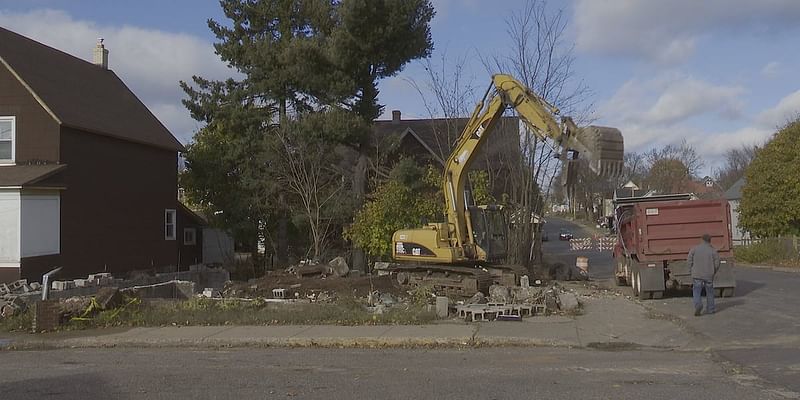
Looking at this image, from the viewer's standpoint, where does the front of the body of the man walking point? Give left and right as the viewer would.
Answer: facing away from the viewer

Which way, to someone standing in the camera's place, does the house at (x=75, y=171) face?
facing the viewer and to the left of the viewer

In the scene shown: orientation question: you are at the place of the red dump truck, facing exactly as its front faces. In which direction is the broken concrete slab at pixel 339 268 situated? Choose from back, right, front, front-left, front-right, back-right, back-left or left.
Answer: left

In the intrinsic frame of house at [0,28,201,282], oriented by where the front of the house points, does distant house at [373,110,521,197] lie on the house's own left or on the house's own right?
on the house's own left

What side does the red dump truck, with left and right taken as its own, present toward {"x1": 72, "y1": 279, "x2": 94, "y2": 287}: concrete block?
left

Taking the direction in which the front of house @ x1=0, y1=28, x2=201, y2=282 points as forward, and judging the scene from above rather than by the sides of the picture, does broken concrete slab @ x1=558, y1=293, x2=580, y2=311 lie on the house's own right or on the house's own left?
on the house's own left

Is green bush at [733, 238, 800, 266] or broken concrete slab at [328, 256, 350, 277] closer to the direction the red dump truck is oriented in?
the green bush

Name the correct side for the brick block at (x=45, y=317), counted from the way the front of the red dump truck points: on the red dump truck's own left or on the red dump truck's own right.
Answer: on the red dump truck's own left

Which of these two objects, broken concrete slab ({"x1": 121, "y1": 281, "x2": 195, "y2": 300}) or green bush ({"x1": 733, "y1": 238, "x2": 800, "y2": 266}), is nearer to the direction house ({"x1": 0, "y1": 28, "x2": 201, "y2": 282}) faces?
the broken concrete slab

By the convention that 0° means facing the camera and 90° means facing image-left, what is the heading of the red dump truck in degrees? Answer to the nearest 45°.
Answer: approximately 180°

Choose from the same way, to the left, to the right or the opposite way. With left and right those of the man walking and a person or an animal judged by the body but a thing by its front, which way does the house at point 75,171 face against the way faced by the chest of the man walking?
the opposite way

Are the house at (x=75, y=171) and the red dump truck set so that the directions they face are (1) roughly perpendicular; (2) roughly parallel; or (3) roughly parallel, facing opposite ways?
roughly parallel, facing opposite ways

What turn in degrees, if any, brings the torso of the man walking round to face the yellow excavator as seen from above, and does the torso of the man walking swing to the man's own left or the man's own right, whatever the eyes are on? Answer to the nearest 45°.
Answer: approximately 90° to the man's own left

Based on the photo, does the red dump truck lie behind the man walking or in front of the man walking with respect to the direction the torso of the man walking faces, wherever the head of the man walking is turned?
in front

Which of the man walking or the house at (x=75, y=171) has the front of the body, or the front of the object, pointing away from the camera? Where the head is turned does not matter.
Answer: the man walking

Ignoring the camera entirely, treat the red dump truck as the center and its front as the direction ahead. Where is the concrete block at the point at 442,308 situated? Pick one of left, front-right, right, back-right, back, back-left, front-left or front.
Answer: back-left

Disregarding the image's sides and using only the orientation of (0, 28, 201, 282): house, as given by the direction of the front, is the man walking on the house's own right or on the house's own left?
on the house's own left
